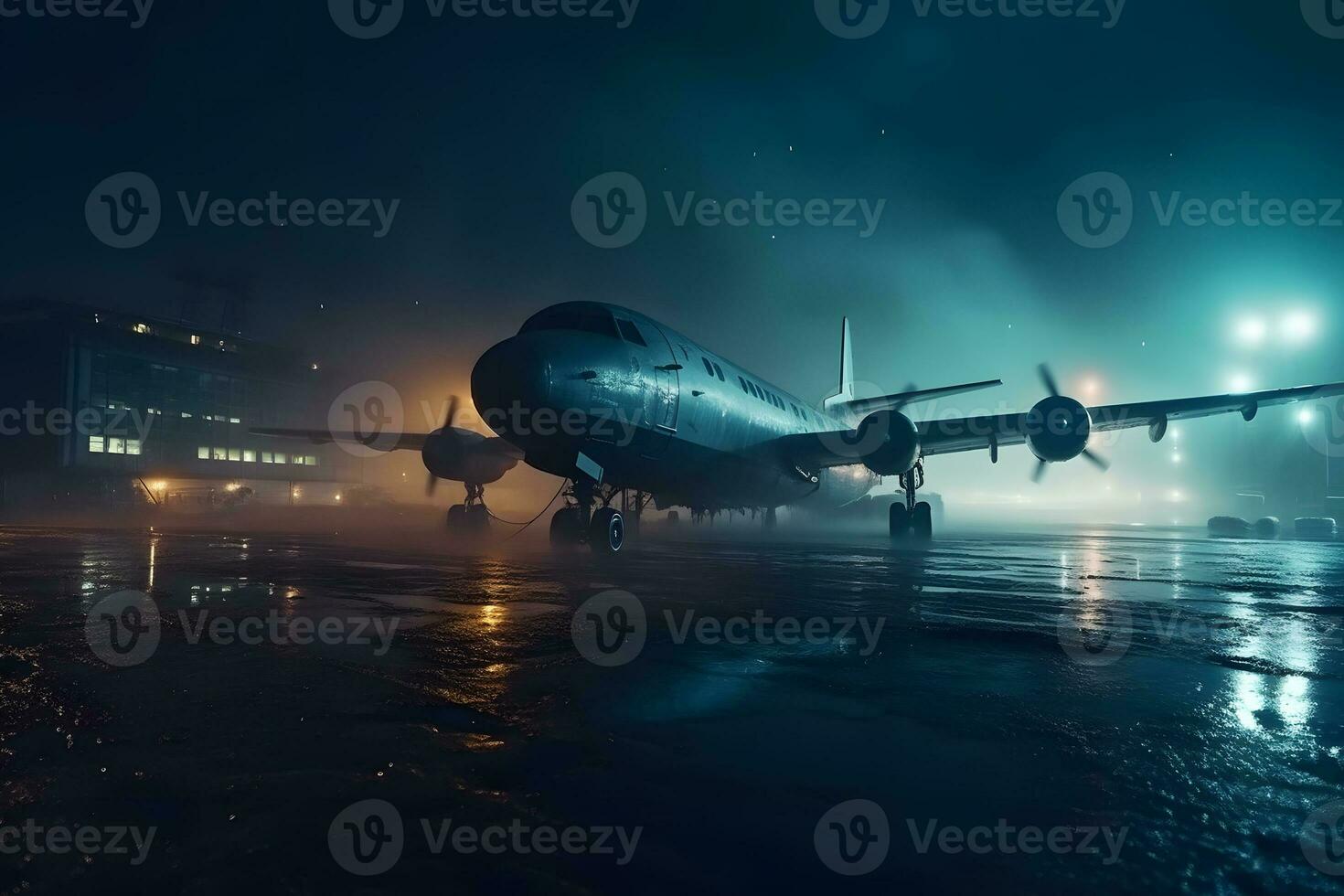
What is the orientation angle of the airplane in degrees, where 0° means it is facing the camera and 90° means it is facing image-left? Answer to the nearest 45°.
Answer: approximately 45°
